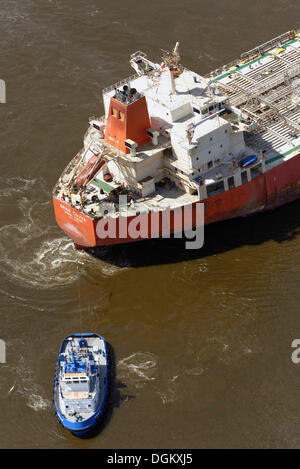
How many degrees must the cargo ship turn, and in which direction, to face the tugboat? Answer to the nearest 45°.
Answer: approximately 135° to its right

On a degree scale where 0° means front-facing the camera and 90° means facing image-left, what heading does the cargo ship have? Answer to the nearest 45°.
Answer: approximately 225°
